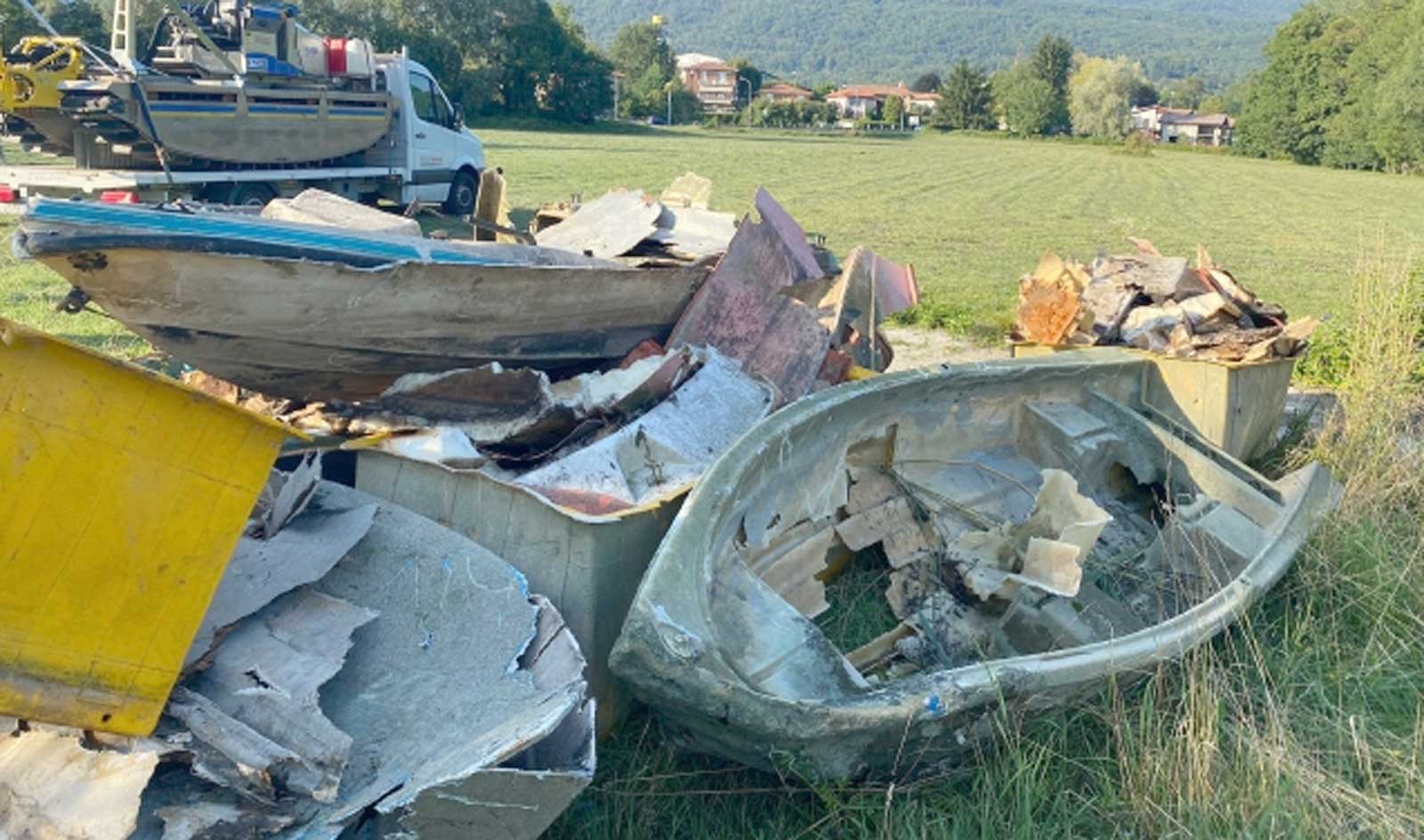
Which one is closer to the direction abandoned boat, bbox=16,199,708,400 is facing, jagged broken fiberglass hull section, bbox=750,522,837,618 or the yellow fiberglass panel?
the yellow fiberglass panel

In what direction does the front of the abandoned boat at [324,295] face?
to the viewer's left

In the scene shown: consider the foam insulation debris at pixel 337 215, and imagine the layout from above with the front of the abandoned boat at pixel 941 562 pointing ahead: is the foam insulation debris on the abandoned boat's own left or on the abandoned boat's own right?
on the abandoned boat's own right

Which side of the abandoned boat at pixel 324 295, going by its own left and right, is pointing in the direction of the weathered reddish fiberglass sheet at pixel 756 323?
back

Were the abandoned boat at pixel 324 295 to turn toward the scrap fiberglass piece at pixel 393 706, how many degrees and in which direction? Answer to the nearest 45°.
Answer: approximately 90° to its left
